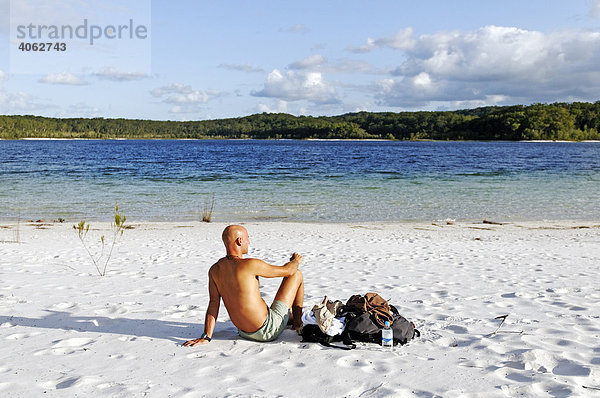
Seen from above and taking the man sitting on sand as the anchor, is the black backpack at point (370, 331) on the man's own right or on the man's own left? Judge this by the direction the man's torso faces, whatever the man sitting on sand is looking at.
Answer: on the man's own right

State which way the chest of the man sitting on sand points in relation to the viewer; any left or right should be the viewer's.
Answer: facing away from the viewer and to the right of the viewer

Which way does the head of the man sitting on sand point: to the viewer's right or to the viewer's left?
to the viewer's right

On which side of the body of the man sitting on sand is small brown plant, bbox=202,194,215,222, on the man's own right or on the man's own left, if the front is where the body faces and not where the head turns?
on the man's own left

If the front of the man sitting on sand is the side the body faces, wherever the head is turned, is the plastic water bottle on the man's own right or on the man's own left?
on the man's own right

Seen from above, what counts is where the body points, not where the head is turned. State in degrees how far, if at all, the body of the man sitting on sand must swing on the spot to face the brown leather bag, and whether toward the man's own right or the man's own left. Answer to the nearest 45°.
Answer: approximately 45° to the man's own right
